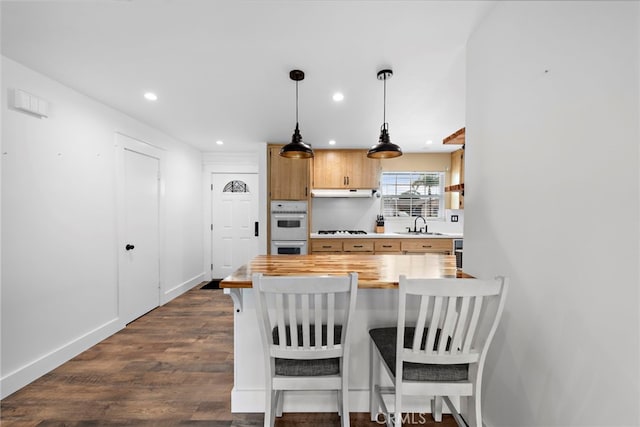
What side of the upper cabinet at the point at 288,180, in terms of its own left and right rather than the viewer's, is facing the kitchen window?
left

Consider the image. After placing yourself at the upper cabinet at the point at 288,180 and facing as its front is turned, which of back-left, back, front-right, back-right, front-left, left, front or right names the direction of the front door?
back-right

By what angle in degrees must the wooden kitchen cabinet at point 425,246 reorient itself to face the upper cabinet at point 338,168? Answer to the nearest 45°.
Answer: approximately 90° to its right

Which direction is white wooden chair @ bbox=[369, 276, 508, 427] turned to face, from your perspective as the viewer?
facing away from the viewer and to the left of the viewer

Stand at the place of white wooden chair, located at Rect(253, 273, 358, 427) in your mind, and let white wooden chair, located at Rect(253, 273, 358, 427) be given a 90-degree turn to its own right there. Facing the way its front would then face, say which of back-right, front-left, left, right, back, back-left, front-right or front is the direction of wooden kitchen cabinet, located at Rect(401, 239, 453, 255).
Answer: front-left

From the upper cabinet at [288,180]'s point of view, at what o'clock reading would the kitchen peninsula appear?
The kitchen peninsula is roughly at 12 o'clock from the upper cabinet.

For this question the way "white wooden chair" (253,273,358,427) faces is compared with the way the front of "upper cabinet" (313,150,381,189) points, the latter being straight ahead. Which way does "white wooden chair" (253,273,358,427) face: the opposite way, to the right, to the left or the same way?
the opposite way

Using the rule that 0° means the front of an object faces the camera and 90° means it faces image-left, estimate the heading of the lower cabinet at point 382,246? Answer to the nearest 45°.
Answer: approximately 0°

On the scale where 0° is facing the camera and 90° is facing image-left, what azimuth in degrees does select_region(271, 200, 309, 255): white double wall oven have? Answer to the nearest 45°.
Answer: approximately 0°

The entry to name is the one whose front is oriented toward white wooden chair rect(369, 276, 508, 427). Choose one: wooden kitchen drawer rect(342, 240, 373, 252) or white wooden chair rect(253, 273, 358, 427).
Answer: the wooden kitchen drawer

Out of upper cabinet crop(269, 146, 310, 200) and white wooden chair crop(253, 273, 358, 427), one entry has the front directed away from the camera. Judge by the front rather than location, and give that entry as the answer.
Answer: the white wooden chair
